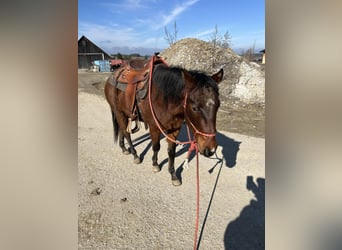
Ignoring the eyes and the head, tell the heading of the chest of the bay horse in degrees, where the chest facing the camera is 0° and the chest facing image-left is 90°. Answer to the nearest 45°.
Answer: approximately 315°

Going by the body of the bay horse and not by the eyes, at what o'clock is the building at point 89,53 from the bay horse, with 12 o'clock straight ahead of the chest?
The building is roughly at 7 o'clock from the bay horse.

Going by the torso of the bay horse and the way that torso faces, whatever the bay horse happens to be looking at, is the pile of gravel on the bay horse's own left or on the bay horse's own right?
on the bay horse's own left
